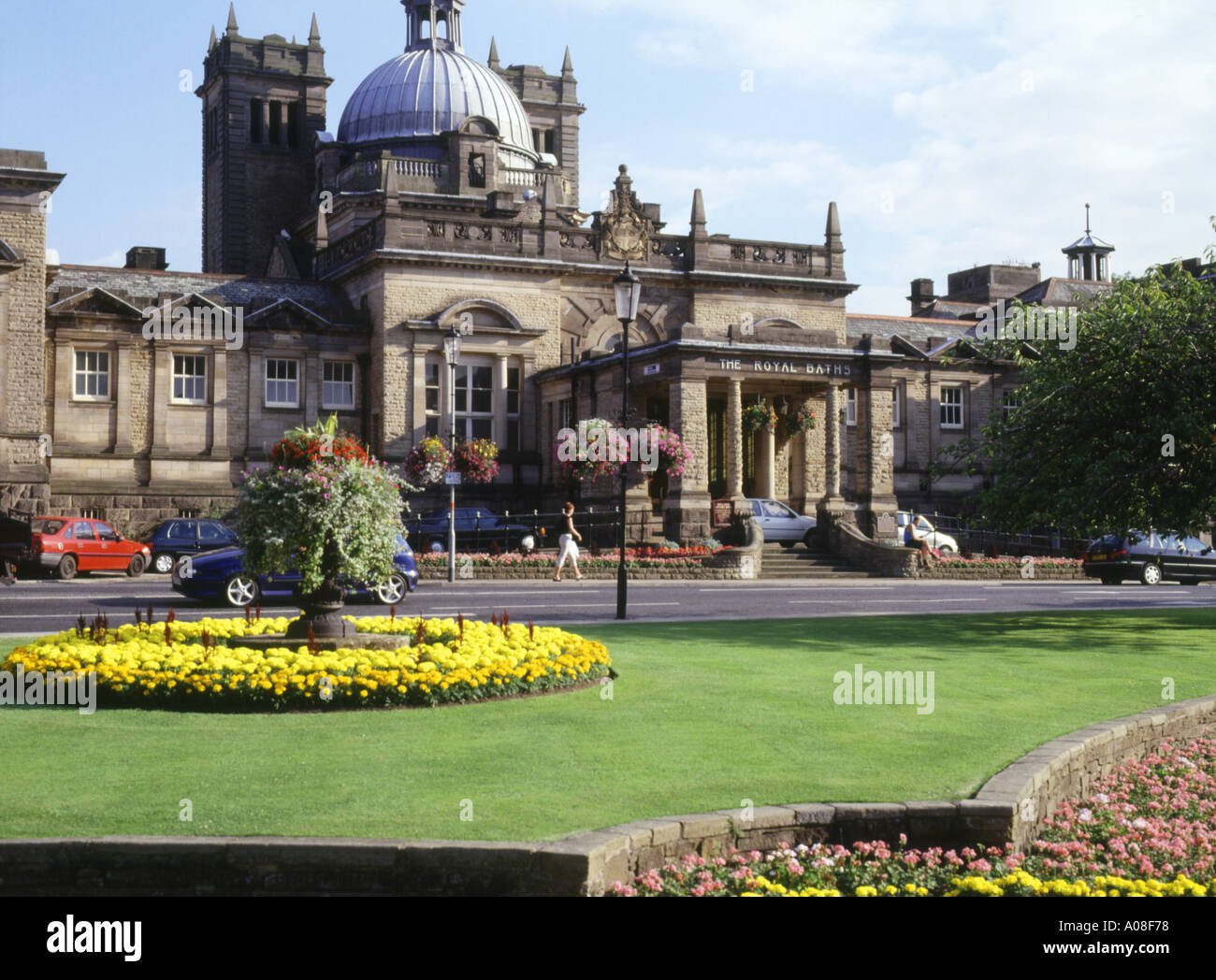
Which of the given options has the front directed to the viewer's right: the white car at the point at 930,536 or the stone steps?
the white car

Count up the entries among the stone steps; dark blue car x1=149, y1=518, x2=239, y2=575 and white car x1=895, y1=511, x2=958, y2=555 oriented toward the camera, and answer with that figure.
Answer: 1

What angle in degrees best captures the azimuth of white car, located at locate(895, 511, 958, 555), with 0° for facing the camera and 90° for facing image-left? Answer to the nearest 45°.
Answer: approximately 270°

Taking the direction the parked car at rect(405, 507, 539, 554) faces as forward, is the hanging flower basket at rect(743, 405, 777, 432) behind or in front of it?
in front

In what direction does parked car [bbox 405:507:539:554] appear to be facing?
to the viewer's right

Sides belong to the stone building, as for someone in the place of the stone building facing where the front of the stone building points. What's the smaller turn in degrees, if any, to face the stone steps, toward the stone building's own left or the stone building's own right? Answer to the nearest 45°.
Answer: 0° — it already faces it

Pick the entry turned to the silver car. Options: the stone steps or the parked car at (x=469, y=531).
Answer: the parked car

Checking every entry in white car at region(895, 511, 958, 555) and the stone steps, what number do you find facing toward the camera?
1

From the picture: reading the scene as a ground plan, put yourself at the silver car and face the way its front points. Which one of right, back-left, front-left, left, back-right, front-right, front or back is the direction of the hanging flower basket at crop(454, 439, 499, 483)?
back

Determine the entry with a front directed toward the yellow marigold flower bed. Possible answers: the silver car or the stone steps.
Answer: the stone steps

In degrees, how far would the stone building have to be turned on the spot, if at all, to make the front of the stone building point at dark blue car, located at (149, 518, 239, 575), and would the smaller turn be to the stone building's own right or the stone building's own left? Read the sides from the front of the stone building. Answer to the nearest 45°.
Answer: approximately 90° to the stone building's own right

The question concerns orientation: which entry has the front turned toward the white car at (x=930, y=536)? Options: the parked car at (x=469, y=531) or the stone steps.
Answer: the parked car

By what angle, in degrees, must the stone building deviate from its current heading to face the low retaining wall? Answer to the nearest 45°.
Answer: approximately 45° to its right
